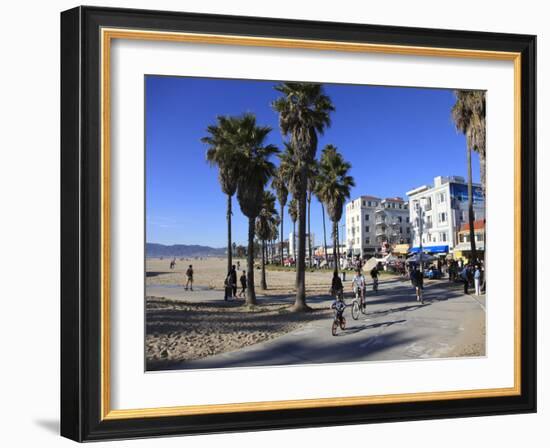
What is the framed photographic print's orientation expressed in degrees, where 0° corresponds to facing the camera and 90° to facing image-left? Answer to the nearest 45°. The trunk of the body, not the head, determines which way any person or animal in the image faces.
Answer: approximately 315°
